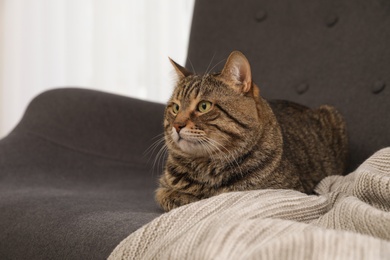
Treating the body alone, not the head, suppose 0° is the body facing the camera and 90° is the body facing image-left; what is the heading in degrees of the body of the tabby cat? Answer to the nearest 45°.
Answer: approximately 45°

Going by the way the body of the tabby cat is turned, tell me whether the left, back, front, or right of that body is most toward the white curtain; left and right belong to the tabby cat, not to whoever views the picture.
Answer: right
